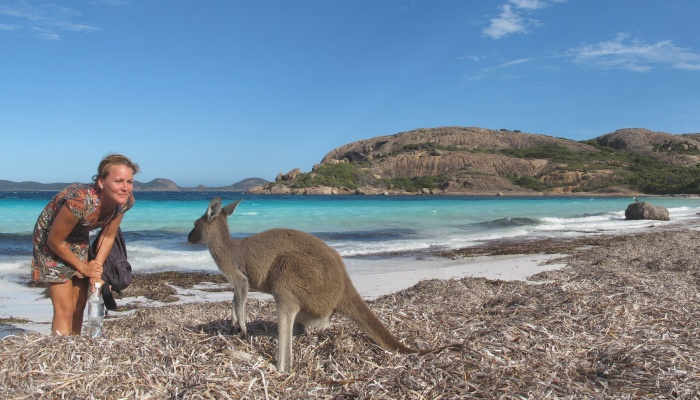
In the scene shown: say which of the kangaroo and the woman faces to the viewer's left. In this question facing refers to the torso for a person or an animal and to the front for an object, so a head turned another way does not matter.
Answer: the kangaroo

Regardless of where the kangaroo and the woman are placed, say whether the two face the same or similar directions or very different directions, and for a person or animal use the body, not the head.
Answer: very different directions

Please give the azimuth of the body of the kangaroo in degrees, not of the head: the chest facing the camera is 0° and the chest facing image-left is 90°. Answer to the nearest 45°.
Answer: approximately 90°

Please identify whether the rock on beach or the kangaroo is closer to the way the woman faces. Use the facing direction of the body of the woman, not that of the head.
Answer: the kangaroo

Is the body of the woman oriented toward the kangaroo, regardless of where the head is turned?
yes

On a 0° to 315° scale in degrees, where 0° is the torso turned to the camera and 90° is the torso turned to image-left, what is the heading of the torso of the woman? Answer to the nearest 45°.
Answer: approximately 315°

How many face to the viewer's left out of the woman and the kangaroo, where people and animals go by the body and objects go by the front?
1

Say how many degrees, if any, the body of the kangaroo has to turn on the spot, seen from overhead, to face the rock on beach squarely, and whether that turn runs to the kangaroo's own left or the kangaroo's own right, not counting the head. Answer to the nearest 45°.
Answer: approximately 135° to the kangaroo's own right

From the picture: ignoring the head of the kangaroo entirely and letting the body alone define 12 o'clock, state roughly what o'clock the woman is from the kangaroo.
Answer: The woman is roughly at 1 o'clock from the kangaroo.

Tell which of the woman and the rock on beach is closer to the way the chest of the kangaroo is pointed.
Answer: the woman
